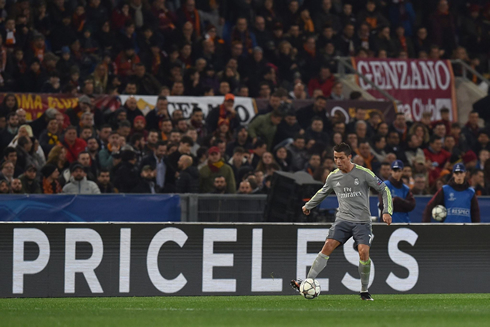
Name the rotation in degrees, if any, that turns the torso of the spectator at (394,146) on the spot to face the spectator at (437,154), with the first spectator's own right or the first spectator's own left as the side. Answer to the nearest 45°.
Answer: approximately 90° to the first spectator's own left

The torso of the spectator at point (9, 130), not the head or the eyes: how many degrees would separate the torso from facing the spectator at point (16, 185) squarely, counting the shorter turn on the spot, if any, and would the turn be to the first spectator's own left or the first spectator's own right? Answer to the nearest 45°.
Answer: approximately 45° to the first spectator's own right

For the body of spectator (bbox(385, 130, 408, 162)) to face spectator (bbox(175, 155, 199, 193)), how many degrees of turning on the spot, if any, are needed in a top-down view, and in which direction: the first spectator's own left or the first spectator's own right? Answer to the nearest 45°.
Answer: approximately 45° to the first spectator's own right

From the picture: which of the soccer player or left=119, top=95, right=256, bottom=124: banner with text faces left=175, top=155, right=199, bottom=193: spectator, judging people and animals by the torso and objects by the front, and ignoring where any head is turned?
the banner with text

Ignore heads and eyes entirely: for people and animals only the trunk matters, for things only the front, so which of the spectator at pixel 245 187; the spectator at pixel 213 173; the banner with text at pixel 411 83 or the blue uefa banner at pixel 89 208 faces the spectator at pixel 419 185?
the banner with text

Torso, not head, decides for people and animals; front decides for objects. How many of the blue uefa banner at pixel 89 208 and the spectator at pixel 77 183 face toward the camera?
2

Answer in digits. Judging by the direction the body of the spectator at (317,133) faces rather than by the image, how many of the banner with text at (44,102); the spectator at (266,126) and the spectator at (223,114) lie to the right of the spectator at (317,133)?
3

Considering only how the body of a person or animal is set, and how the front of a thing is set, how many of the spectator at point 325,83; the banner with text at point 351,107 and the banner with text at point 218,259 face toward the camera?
3

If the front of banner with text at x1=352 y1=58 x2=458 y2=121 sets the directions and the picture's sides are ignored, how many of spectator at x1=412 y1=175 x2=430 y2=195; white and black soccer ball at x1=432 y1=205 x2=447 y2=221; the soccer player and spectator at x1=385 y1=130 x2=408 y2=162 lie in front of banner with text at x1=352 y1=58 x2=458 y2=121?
4

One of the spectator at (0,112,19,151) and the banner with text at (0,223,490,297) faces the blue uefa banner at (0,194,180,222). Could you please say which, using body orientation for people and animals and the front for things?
the spectator

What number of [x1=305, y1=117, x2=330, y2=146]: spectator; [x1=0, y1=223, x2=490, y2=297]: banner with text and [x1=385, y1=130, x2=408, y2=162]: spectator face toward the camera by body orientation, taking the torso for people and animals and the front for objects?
3

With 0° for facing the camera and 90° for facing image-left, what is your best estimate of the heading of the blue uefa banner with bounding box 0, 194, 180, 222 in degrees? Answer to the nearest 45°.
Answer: approximately 0°

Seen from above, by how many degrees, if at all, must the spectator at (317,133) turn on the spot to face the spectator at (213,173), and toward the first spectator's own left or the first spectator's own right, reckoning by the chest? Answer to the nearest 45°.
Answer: approximately 45° to the first spectator's own right

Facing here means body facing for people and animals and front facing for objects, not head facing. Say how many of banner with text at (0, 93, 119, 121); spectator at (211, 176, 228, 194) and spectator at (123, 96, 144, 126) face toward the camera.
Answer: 3

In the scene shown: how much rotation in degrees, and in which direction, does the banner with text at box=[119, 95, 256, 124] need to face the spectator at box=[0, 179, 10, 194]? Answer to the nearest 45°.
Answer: approximately 45° to its right

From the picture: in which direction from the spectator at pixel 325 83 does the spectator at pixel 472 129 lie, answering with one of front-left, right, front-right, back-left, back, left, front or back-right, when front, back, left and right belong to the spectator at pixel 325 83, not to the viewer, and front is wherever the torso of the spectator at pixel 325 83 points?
left
